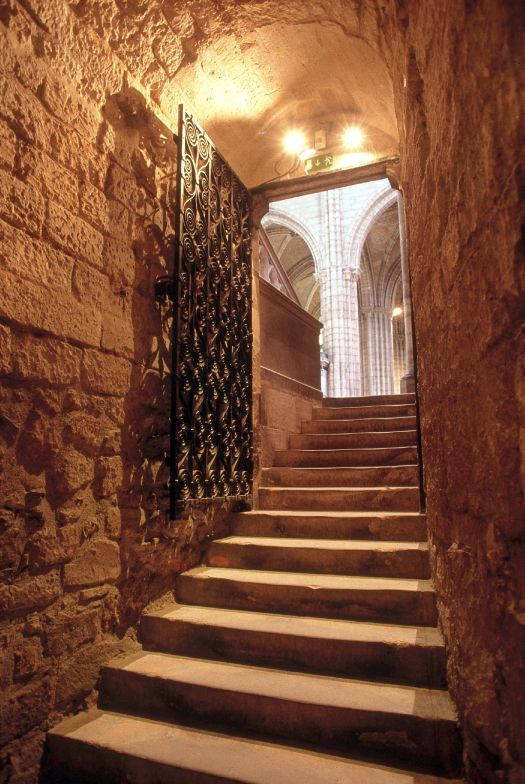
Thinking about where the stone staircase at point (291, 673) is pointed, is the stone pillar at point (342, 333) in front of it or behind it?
behind

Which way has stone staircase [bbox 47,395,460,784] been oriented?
toward the camera

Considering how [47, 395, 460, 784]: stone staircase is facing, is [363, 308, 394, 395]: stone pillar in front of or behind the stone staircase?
behind
